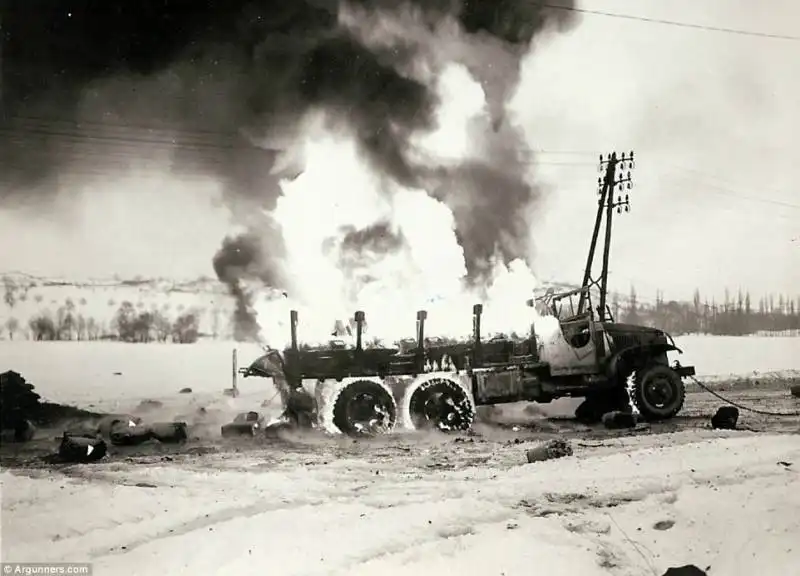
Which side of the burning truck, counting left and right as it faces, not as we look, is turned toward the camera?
right
